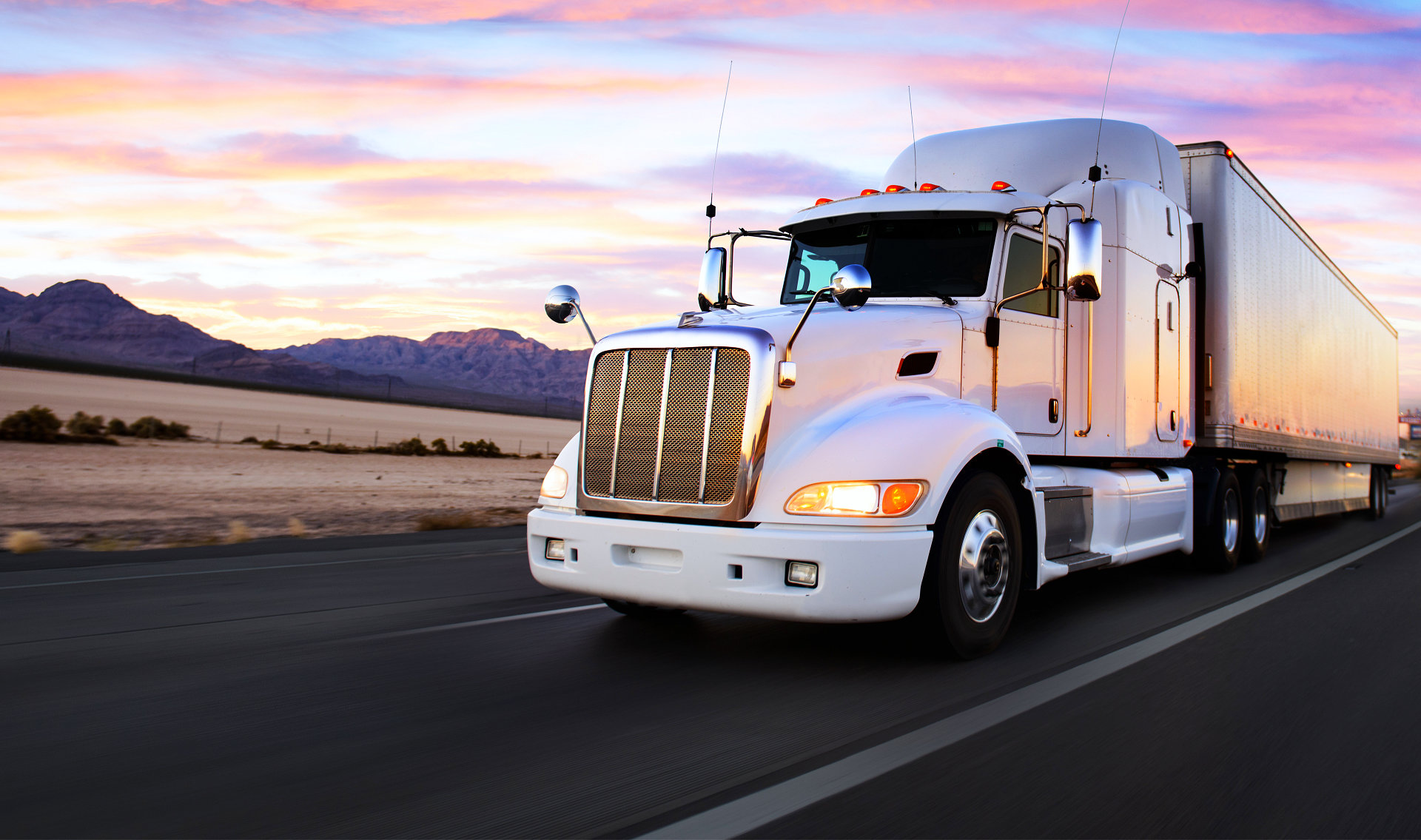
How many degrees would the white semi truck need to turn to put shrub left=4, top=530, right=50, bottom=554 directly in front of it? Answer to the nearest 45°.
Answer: approximately 45° to its right

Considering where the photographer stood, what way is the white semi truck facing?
facing the viewer and to the left of the viewer

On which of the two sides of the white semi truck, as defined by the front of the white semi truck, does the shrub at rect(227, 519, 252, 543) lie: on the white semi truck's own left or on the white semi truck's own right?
on the white semi truck's own right

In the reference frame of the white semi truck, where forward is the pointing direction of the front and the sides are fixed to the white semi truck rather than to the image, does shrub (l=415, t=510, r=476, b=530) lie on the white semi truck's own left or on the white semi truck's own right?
on the white semi truck's own right

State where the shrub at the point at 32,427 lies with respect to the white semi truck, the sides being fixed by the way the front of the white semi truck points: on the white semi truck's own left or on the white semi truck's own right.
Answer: on the white semi truck's own right
